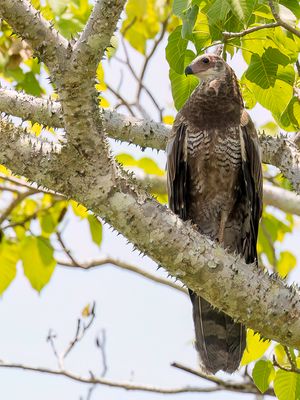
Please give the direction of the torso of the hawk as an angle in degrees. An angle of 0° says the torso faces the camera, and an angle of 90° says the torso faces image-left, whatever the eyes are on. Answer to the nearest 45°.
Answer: approximately 0°
